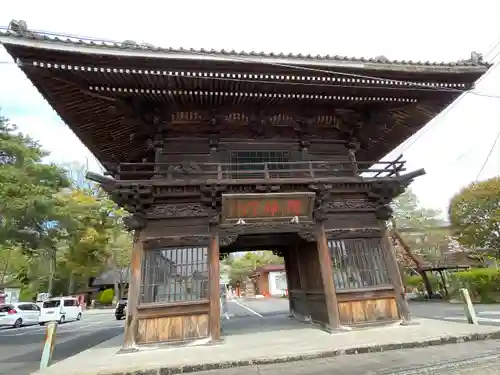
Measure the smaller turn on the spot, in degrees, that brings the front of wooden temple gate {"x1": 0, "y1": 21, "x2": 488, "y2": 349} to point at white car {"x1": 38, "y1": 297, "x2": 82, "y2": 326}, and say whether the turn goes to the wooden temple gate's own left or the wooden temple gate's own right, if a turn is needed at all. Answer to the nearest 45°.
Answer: approximately 135° to the wooden temple gate's own right

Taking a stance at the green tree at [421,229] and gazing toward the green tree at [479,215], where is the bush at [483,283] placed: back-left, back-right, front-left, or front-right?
front-right

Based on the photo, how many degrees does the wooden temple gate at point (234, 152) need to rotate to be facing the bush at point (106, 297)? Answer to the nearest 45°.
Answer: approximately 135° to its right

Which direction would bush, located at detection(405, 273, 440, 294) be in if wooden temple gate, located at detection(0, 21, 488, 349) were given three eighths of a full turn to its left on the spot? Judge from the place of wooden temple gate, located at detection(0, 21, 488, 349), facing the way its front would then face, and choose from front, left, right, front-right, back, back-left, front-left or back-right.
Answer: front

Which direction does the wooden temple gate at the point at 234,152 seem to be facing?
toward the camera

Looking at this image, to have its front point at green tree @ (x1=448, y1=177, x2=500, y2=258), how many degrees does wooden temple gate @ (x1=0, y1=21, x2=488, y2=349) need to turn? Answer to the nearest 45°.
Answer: approximately 135° to its left

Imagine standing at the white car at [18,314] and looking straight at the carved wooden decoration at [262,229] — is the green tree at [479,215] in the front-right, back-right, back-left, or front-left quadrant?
front-left
